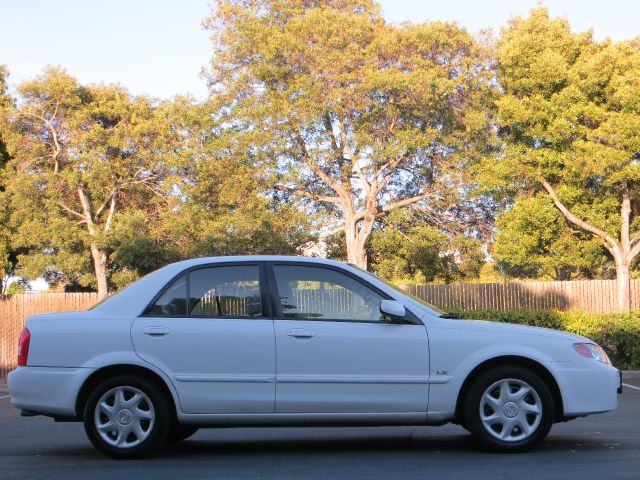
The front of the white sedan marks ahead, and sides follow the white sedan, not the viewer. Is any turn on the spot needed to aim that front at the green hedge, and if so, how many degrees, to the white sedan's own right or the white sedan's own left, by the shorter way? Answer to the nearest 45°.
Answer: approximately 45° to the white sedan's own left

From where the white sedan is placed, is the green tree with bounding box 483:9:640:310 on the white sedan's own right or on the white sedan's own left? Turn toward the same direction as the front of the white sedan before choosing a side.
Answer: on the white sedan's own left

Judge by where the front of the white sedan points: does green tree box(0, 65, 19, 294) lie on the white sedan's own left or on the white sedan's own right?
on the white sedan's own left

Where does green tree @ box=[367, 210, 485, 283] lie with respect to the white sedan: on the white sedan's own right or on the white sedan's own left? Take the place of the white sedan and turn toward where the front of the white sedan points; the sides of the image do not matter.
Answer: on the white sedan's own left

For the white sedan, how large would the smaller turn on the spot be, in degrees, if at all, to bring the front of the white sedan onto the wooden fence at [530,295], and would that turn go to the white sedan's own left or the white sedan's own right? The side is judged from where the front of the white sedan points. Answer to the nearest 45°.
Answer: approximately 90° to the white sedan's own left

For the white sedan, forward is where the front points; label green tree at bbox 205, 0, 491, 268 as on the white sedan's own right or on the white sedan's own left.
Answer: on the white sedan's own left

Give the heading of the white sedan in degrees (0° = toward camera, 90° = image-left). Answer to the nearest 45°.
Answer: approximately 270°
